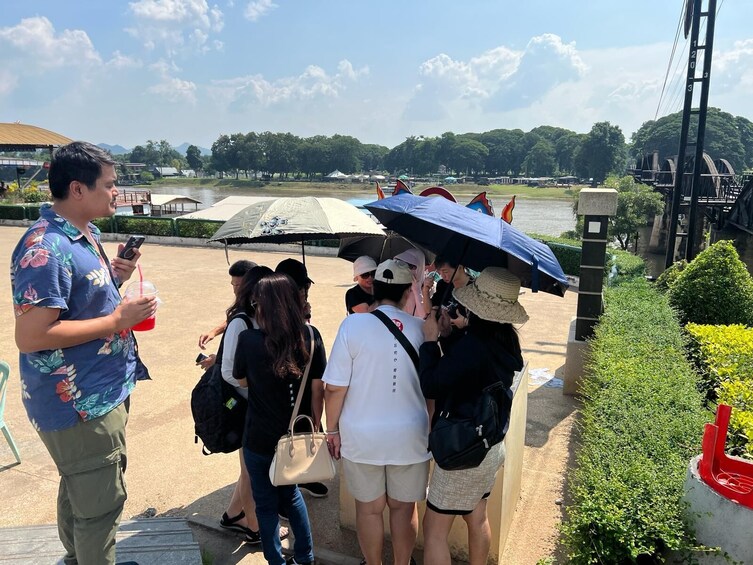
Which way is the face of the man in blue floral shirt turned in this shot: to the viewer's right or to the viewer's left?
to the viewer's right

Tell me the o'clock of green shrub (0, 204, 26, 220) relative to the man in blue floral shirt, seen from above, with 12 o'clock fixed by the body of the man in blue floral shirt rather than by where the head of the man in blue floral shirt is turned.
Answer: The green shrub is roughly at 9 o'clock from the man in blue floral shirt.

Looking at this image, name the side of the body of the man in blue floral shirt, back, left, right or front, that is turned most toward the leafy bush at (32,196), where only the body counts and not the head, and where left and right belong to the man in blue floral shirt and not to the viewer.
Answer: left

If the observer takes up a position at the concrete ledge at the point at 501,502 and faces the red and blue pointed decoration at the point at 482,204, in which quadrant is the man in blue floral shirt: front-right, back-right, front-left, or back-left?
back-left

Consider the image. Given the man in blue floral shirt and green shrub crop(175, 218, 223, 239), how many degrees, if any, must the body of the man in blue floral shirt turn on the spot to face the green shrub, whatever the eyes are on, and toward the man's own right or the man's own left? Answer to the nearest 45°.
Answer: approximately 90° to the man's own left

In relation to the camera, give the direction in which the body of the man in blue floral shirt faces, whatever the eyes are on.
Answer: to the viewer's right
